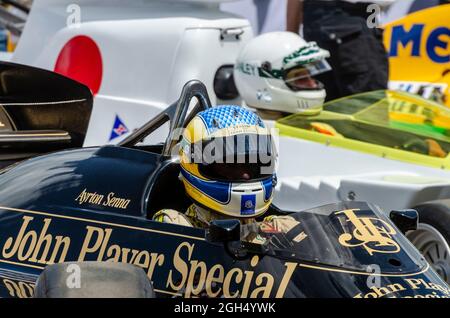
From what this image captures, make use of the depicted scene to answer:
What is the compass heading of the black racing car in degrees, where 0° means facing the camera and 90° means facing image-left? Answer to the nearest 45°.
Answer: approximately 315°

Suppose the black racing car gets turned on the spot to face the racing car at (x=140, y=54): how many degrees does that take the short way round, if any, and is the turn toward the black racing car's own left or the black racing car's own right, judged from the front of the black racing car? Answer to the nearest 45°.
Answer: approximately 135° to the black racing car's own left
